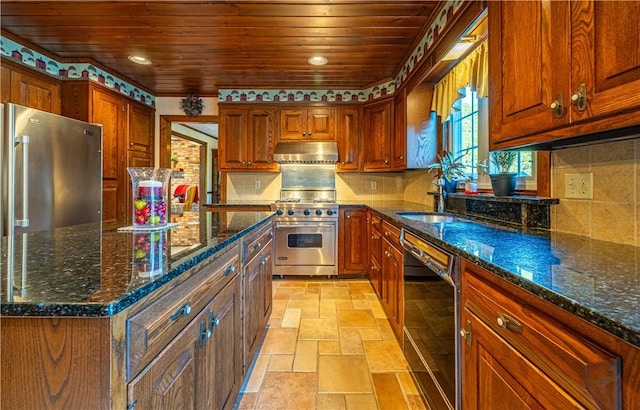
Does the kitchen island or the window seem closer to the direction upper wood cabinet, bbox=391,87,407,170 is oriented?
the kitchen island

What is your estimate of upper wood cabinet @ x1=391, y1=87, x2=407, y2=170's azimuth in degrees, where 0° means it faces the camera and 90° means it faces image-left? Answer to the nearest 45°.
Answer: approximately 90°

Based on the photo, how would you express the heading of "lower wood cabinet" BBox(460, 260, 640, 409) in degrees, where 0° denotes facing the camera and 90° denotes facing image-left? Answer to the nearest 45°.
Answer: approximately 45°

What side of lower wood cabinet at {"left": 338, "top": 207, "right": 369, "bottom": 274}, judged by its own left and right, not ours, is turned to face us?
front

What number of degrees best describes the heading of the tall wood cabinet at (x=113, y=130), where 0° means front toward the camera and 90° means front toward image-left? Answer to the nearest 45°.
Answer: approximately 315°

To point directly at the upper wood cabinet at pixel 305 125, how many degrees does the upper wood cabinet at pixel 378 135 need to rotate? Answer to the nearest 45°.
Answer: approximately 45° to its right

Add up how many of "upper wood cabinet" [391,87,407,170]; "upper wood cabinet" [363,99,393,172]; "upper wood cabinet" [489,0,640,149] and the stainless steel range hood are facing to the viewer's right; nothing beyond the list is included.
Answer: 0

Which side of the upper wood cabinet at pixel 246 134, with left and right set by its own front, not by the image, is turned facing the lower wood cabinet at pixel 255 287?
front

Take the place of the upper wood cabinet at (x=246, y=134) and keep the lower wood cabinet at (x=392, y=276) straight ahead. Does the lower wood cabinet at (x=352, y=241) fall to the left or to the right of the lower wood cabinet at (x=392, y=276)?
left

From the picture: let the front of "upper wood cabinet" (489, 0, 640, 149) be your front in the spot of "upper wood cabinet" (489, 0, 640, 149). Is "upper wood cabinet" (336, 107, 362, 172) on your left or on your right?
on your right

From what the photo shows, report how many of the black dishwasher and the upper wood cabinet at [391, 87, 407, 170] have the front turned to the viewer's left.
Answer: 2

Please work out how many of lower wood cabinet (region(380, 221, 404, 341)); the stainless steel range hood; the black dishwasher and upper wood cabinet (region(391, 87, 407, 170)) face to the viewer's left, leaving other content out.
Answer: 3

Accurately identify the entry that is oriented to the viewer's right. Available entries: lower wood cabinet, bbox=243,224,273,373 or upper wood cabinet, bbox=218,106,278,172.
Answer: the lower wood cabinet

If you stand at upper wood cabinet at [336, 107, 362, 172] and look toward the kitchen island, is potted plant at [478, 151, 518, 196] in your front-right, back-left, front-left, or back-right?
front-left

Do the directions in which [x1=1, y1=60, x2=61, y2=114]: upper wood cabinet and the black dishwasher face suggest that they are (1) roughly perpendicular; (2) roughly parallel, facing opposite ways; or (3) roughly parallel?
roughly parallel, facing opposite ways

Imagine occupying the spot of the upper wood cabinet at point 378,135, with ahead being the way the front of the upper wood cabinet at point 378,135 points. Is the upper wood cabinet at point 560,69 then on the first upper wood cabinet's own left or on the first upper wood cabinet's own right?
on the first upper wood cabinet's own left
